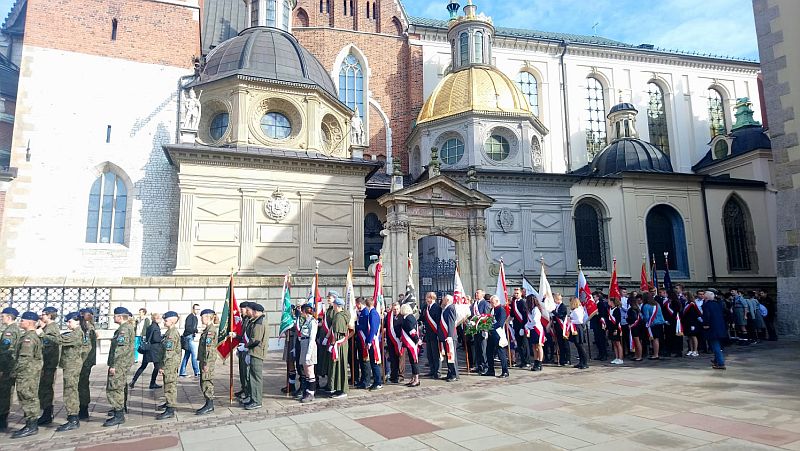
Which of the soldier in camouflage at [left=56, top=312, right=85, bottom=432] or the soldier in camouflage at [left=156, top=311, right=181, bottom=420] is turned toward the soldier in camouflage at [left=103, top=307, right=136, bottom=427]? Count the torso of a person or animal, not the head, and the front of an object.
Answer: the soldier in camouflage at [left=156, top=311, right=181, bottom=420]

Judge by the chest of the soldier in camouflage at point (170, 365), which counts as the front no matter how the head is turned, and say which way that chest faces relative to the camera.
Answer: to the viewer's left

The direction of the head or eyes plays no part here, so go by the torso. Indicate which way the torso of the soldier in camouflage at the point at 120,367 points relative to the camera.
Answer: to the viewer's left

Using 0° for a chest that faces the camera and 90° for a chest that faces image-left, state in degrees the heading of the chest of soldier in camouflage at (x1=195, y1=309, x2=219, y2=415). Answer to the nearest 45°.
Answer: approximately 90°

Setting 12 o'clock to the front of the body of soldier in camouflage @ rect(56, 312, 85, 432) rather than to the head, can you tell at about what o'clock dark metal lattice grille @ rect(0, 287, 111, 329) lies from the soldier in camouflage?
The dark metal lattice grille is roughly at 3 o'clock from the soldier in camouflage.

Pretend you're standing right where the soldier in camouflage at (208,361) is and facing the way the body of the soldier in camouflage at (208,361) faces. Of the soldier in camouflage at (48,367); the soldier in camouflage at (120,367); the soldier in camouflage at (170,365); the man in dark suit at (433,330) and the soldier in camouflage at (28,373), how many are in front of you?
4

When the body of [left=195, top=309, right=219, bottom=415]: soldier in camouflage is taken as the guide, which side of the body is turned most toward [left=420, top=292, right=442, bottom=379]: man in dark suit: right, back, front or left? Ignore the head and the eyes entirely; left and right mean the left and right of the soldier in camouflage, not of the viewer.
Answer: back

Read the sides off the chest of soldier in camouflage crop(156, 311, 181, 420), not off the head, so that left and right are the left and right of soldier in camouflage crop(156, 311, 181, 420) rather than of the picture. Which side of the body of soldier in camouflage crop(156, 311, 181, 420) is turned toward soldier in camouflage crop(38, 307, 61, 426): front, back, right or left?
front

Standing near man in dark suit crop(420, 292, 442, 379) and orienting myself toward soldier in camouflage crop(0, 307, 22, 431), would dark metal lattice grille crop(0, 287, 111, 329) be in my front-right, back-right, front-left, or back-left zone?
front-right
